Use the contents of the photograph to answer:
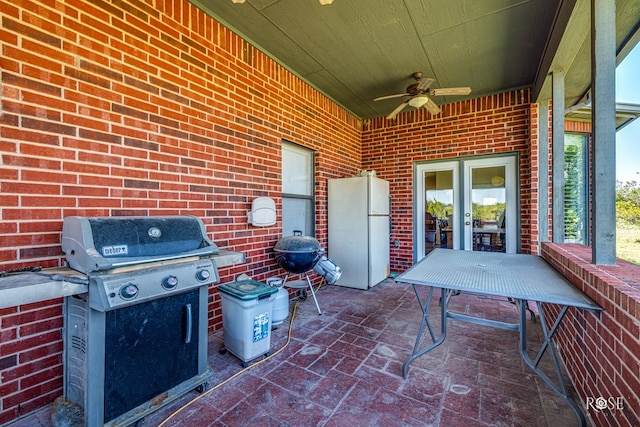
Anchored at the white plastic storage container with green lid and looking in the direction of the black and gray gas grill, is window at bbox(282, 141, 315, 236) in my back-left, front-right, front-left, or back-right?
back-right

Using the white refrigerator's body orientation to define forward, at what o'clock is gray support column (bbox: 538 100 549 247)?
The gray support column is roughly at 11 o'clock from the white refrigerator.

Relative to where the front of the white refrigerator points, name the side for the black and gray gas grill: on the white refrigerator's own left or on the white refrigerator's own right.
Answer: on the white refrigerator's own right

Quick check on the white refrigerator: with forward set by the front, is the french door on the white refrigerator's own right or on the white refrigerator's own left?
on the white refrigerator's own left

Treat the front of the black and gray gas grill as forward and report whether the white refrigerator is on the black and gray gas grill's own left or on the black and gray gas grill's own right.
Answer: on the black and gray gas grill's own left

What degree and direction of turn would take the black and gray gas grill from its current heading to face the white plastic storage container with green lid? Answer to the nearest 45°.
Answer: approximately 45° to its left

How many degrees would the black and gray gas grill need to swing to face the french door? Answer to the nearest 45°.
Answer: approximately 45° to its left

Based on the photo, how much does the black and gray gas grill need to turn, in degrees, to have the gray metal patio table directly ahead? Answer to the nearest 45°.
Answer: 0° — it already faces it

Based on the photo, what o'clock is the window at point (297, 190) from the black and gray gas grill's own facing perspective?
The window is roughly at 9 o'clock from the black and gray gas grill.

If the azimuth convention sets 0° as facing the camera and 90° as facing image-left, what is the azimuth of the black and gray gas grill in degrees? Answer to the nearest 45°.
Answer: approximately 315°

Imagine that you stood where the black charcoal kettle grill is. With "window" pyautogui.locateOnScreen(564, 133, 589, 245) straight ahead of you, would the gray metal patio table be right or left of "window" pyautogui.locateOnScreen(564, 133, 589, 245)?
right

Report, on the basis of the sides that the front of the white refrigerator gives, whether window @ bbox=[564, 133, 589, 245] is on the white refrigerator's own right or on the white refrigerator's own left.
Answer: on the white refrigerator's own left
